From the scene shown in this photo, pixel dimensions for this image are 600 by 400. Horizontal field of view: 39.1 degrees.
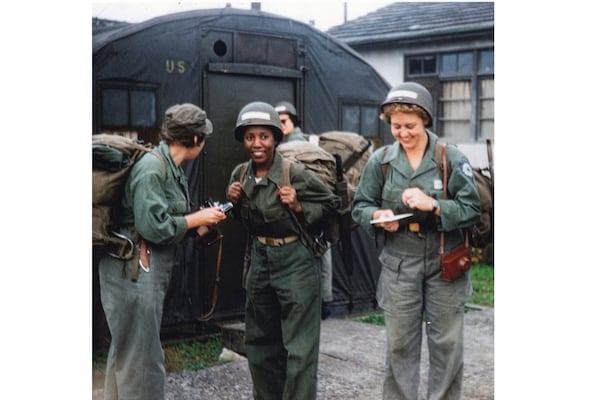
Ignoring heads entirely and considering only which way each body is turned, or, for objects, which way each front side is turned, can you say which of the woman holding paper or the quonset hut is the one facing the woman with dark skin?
the quonset hut

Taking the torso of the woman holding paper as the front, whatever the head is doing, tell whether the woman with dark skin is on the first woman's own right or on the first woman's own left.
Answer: on the first woman's own right

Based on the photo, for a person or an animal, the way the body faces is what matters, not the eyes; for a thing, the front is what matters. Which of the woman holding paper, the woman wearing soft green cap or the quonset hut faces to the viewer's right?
the woman wearing soft green cap

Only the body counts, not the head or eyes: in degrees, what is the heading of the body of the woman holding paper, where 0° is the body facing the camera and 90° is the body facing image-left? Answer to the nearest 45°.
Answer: approximately 0°

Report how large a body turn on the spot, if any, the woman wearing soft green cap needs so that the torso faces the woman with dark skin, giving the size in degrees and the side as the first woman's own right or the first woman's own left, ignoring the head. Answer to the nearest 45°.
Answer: approximately 45° to the first woman's own left

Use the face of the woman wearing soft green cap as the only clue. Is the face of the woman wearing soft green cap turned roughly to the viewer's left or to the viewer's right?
to the viewer's right

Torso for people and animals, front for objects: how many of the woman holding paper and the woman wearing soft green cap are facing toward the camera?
1

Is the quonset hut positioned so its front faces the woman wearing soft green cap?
yes

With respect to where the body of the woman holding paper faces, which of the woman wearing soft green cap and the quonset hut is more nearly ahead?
the woman wearing soft green cap

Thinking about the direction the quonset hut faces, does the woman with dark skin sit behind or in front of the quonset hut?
in front

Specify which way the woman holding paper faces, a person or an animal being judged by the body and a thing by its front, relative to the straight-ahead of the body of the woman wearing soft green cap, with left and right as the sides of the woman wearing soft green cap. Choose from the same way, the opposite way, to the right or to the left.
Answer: to the right

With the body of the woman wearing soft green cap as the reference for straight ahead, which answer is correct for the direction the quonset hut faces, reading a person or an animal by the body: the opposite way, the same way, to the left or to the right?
to the right

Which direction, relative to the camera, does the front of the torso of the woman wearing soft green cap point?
to the viewer's right
